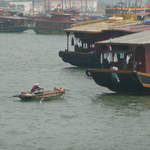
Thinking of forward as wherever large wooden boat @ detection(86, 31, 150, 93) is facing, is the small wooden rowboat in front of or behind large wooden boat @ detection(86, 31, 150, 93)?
in front

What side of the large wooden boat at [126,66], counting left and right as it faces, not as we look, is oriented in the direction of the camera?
left

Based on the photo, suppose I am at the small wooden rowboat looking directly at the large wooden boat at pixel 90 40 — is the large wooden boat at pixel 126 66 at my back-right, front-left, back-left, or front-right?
front-right

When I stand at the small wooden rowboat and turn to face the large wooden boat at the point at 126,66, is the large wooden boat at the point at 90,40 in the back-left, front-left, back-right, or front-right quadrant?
front-left

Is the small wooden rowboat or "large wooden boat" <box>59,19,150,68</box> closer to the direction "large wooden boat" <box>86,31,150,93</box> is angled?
the small wooden rowboat

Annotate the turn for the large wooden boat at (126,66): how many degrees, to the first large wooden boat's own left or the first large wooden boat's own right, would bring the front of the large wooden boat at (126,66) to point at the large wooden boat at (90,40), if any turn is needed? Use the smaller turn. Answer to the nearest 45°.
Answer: approximately 90° to the first large wooden boat's own right
